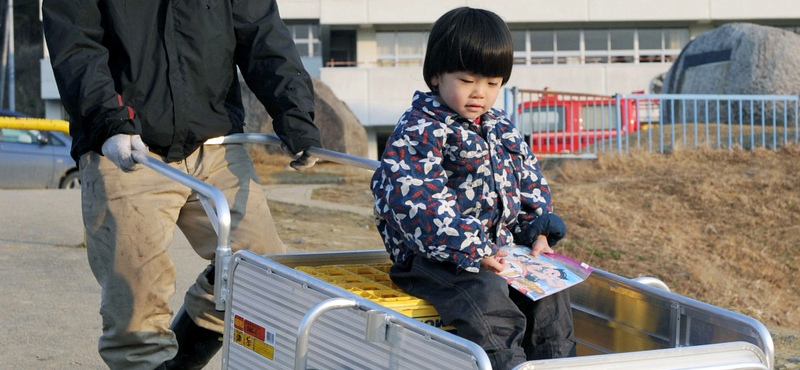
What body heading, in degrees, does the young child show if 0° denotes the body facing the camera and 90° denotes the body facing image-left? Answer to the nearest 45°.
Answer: approximately 315°

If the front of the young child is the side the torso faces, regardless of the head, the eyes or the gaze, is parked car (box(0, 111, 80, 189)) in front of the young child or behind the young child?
behind

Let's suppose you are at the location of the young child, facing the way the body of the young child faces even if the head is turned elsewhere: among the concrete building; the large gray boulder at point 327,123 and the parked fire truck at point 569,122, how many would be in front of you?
0

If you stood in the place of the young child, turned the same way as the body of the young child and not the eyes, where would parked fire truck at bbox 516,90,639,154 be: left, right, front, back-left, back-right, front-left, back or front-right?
back-left

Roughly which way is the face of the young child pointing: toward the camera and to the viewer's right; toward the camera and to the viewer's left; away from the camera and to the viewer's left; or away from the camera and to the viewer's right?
toward the camera and to the viewer's right

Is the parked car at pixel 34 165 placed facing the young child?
no

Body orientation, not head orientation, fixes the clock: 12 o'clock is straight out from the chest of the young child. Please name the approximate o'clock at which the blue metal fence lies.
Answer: The blue metal fence is roughly at 8 o'clock from the young child.

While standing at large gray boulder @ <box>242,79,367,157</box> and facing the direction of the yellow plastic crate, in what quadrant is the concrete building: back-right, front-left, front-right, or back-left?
back-left

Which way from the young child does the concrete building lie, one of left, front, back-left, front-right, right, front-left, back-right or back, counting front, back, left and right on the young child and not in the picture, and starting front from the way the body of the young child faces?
back-left

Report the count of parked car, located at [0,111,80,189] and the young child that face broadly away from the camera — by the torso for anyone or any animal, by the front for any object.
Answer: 0

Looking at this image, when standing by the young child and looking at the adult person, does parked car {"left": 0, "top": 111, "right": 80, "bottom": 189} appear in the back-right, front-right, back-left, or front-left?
front-right
